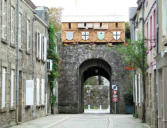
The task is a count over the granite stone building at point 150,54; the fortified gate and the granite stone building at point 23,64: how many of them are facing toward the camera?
1

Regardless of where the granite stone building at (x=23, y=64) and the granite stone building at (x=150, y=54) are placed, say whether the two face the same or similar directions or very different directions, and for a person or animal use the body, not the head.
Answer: very different directions

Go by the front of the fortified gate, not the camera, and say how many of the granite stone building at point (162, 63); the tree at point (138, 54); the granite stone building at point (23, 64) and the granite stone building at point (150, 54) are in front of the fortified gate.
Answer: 4

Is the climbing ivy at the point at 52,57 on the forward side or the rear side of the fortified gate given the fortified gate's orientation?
on the forward side

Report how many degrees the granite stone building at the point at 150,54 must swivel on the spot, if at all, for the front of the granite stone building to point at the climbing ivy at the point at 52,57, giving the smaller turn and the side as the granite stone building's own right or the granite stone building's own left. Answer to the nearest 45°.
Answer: approximately 45° to the granite stone building's own right

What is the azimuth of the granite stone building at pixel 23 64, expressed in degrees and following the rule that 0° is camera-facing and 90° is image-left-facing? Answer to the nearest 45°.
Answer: approximately 270°

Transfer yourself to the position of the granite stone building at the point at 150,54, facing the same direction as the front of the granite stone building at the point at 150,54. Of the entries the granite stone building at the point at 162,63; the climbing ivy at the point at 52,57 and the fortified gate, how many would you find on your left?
1

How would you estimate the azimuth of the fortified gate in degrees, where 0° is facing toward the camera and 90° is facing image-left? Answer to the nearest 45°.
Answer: approximately 0°

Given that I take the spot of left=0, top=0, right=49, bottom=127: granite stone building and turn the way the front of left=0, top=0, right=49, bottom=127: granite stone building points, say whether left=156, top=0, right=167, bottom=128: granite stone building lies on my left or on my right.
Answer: on my right

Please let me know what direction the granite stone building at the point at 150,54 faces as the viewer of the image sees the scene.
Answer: facing to the left of the viewer

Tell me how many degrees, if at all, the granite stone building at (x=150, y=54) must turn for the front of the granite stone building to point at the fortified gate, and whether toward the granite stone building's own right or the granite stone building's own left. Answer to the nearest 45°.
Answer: approximately 90° to the granite stone building's own right

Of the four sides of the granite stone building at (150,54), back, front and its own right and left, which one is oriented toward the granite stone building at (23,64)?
front

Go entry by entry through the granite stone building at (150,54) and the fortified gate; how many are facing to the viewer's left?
1

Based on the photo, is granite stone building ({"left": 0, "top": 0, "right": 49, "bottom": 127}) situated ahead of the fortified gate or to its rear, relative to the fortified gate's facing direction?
ahead

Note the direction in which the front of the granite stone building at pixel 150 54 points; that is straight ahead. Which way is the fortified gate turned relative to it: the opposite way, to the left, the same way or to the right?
to the left
